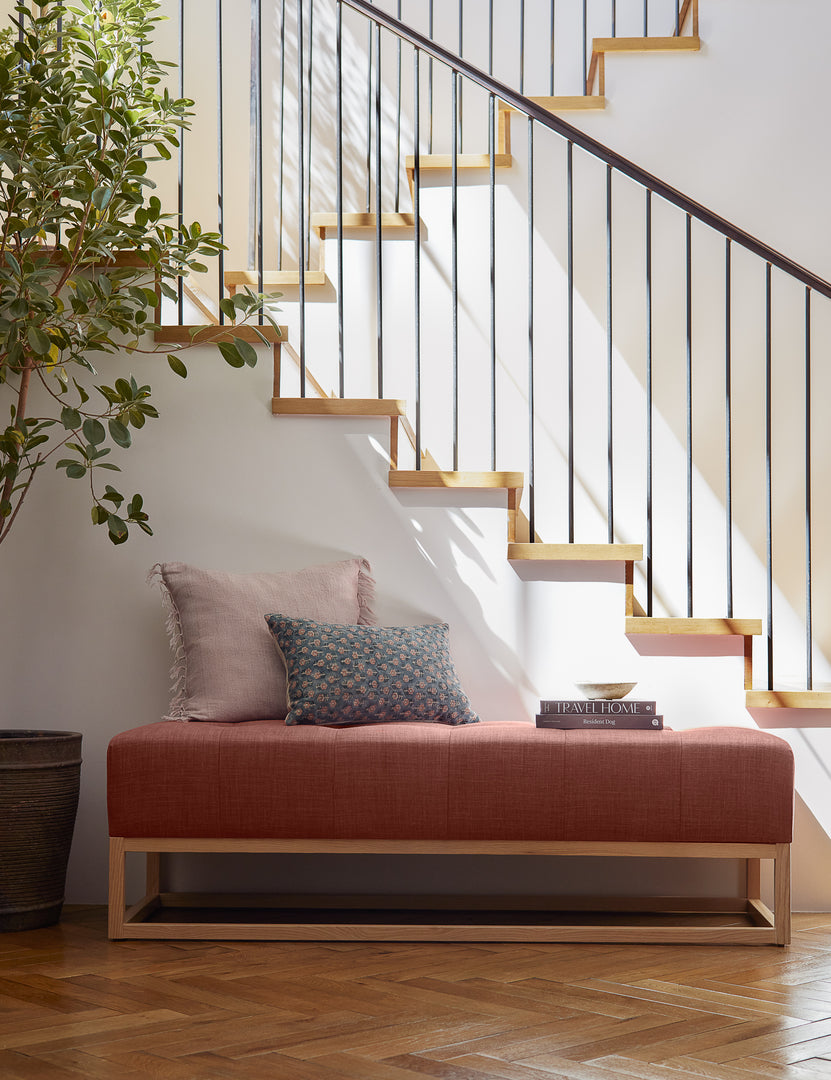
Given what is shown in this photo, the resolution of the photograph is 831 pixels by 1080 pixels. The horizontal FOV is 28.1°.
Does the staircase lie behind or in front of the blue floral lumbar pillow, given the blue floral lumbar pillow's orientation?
behind

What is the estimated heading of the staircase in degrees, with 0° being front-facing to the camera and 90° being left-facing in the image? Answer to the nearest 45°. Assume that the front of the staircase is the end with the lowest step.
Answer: approximately 270°

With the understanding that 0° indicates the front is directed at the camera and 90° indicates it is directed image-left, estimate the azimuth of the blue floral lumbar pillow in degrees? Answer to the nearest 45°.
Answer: approximately 0°

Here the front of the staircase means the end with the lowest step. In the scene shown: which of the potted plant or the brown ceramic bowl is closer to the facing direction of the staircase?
the brown ceramic bowl
